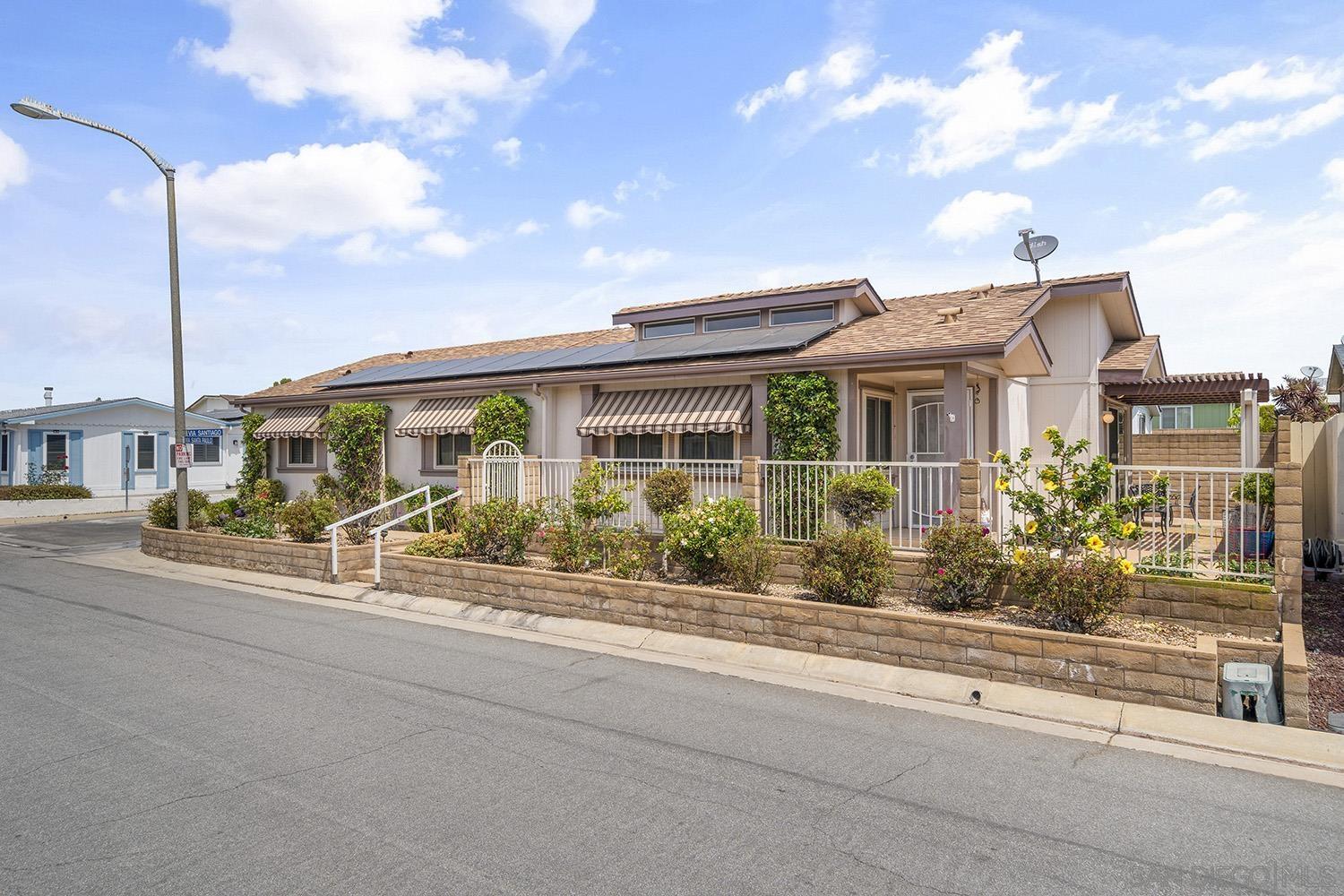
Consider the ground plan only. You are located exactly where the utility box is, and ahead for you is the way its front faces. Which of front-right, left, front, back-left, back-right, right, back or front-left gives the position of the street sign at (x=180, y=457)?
right

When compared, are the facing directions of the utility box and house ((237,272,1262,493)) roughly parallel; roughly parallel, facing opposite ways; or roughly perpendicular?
roughly parallel

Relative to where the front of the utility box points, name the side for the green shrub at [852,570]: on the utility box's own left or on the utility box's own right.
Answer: on the utility box's own right

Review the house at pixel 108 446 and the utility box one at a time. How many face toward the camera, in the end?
2

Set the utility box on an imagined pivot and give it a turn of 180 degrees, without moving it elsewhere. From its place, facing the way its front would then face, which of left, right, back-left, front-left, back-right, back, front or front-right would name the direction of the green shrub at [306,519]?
left

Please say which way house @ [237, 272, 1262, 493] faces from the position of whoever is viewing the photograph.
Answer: facing the viewer and to the left of the viewer

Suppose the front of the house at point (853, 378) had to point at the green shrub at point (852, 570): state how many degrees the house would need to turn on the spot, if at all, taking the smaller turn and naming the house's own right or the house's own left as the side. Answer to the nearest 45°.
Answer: approximately 45° to the house's own left

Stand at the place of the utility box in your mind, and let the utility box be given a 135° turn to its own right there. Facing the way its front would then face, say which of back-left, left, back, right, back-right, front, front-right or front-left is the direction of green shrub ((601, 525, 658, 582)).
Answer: front-left

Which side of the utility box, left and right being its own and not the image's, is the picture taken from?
front

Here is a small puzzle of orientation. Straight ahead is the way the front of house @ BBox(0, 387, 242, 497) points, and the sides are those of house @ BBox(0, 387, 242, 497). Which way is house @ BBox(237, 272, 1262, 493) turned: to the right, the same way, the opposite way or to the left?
to the right

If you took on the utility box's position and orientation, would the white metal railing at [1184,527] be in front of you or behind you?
behind

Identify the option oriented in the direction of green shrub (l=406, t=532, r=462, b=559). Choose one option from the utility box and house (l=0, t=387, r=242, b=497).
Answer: the house
